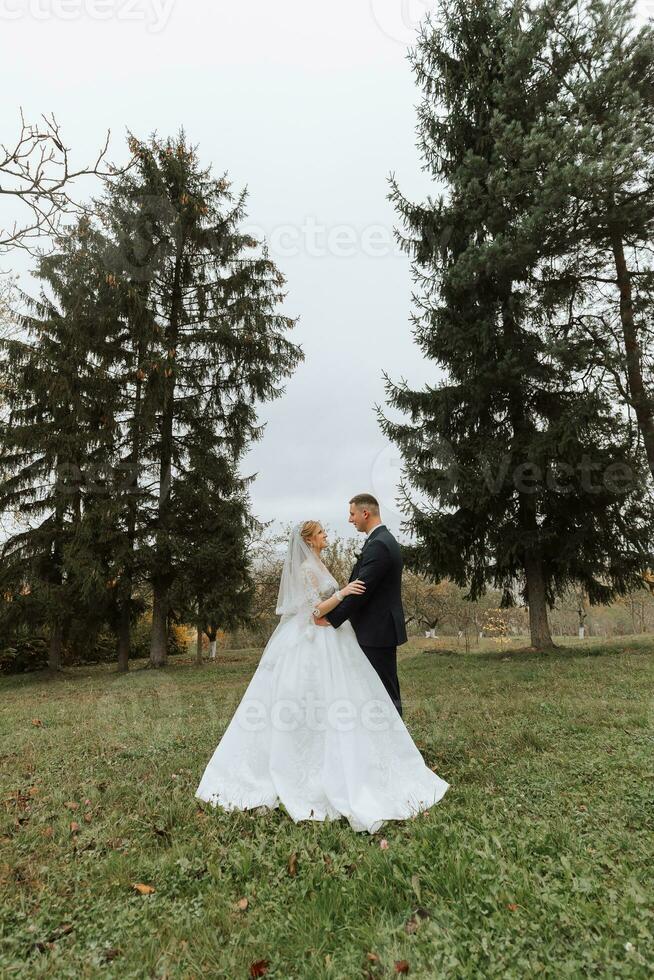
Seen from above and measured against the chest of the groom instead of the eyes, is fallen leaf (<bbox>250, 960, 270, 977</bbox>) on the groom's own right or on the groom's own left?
on the groom's own left

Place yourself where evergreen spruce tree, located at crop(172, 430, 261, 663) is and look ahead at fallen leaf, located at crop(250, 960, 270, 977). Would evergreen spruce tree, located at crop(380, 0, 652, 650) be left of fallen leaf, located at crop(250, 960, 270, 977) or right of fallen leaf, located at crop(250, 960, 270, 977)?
left

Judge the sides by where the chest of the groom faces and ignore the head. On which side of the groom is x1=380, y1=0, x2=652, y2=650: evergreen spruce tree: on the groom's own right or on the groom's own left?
on the groom's own right

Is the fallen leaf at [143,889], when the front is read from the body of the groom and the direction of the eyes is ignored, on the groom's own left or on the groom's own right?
on the groom's own left

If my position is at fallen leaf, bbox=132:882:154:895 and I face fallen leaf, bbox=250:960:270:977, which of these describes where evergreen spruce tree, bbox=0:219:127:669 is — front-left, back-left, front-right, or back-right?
back-left

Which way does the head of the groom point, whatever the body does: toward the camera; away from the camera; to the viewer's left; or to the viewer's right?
to the viewer's left

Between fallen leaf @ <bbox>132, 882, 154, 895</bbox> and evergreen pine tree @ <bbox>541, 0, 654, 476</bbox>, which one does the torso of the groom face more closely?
the fallen leaf

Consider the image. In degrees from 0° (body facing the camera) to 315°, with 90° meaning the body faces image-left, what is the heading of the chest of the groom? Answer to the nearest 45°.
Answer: approximately 90°

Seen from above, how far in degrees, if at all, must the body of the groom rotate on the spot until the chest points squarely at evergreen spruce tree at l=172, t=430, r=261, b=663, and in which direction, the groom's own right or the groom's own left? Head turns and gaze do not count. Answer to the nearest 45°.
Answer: approximately 90° to the groom's own right
